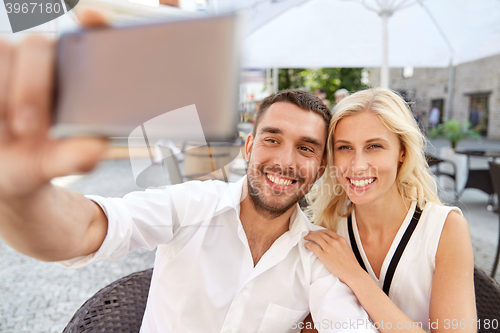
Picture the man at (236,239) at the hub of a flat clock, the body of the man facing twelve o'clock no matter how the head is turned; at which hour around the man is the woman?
The woman is roughly at 9 o'clock from the man.

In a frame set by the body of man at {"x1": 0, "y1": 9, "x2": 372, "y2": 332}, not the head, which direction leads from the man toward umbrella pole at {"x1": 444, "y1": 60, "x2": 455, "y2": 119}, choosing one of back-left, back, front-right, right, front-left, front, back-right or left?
back-left

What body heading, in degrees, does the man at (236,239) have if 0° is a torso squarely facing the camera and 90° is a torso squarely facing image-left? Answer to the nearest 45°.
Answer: approximately 0°
